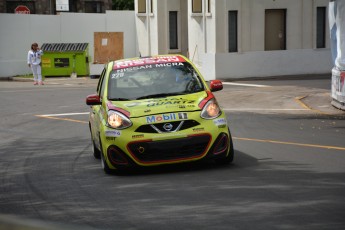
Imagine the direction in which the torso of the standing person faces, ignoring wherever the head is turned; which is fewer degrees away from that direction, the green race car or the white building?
the green race car

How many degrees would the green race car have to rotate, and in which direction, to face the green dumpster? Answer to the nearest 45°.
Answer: approximately 180°

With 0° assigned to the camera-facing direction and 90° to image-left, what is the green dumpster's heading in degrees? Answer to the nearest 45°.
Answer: approximately 0°

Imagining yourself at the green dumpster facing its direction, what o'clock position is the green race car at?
The green race car is roughly at 12 o'clock from the green dumpster.

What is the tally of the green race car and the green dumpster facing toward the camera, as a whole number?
2

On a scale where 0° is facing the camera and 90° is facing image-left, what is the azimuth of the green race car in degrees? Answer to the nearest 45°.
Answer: approximately 0°

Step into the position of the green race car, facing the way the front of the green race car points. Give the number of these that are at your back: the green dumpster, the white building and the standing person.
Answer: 3
